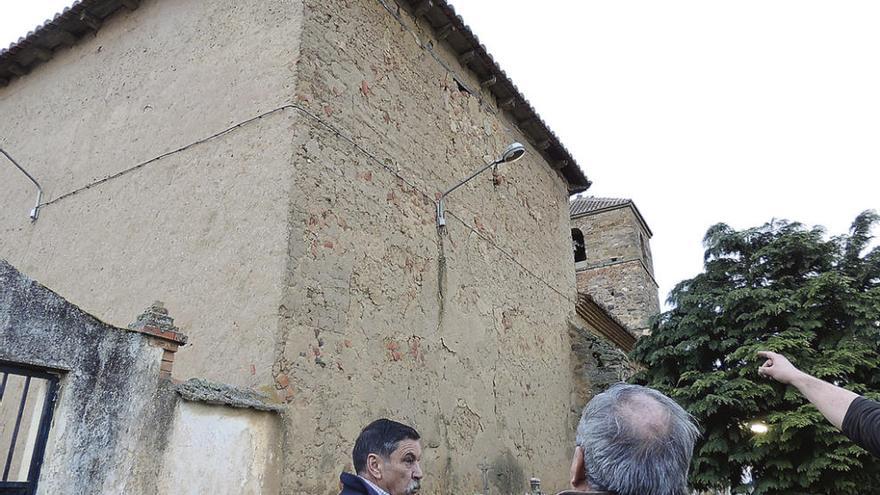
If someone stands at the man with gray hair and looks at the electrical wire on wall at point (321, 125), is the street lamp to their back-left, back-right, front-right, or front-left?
front-right

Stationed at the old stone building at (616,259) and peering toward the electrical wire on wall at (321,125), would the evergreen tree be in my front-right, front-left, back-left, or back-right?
front-left

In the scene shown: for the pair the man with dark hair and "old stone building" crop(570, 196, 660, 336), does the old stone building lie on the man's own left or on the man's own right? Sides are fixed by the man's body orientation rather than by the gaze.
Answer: on the man's own left

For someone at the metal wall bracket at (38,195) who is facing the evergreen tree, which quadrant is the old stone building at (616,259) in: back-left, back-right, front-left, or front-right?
front-left

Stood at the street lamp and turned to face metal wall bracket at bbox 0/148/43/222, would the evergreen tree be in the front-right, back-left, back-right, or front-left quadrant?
back-right

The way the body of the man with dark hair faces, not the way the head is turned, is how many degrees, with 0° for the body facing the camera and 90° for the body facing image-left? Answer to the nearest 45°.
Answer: approximately 270°

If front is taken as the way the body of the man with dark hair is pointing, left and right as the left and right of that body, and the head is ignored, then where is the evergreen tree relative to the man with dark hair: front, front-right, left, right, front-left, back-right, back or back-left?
front-left

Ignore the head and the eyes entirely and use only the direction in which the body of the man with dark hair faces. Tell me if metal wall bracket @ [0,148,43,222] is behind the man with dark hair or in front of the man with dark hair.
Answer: behind
